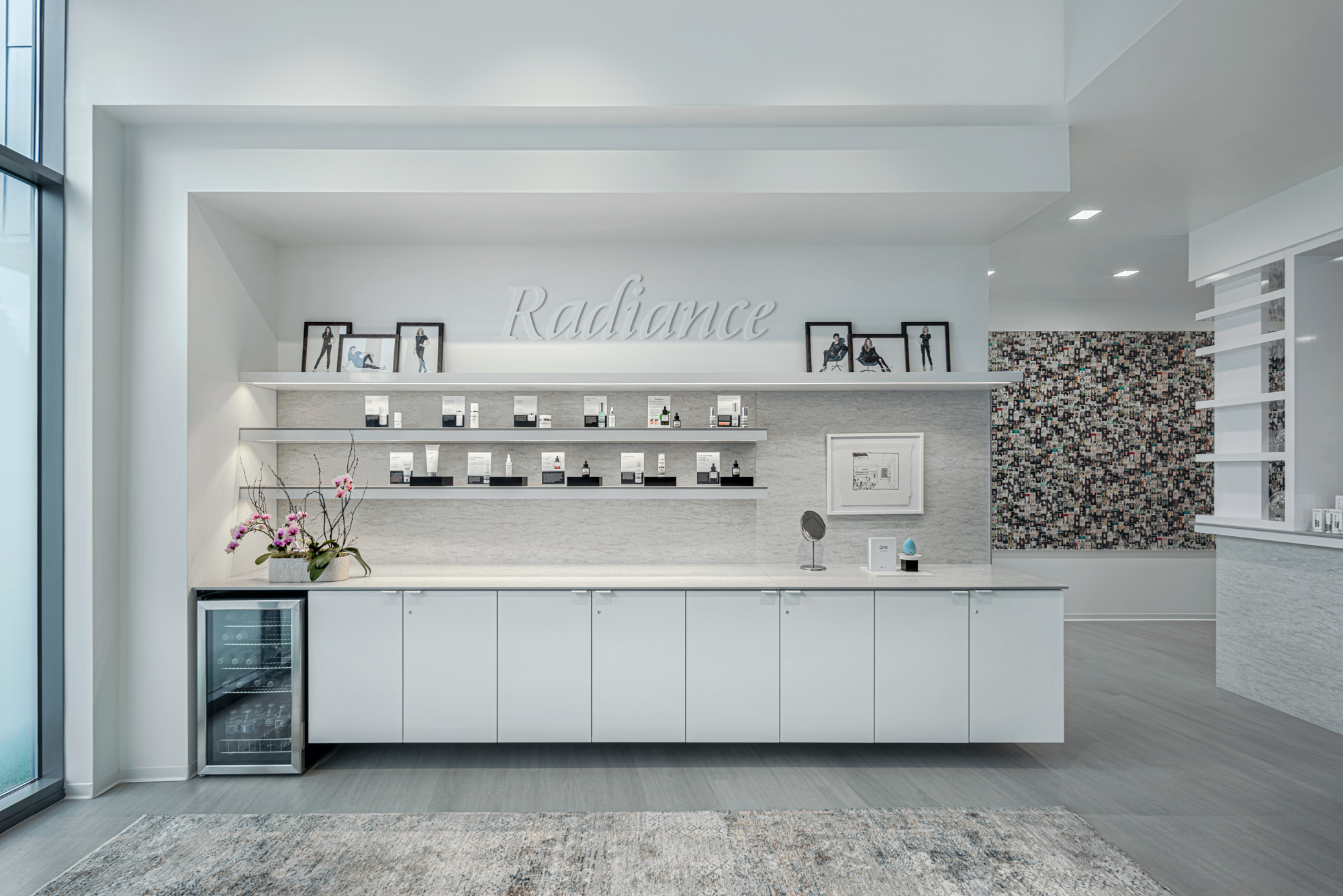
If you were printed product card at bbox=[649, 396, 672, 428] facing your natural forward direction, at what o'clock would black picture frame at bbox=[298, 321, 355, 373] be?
The black picture frame is roughly at 3 o'clock from the printed product card.

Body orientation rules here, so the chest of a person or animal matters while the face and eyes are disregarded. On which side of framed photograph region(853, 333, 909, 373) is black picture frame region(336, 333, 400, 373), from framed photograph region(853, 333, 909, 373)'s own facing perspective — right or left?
on its right

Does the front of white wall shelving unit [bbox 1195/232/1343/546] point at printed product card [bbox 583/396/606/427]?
yes

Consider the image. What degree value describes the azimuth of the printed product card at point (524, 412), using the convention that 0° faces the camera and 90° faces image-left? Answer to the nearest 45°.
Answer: approximately 0°
